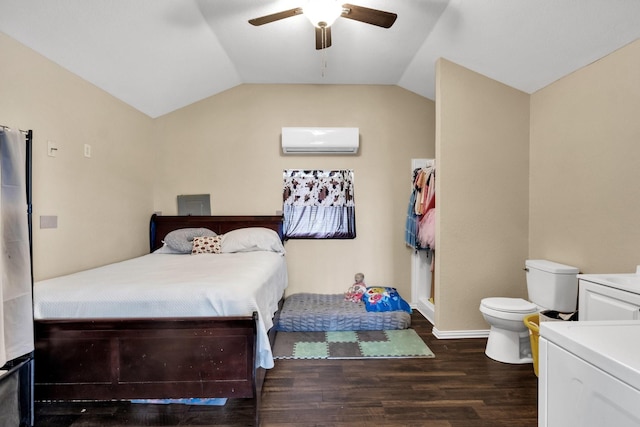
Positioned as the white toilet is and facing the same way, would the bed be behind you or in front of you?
in front

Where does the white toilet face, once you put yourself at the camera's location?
facing the viewer and to the left of the viewer

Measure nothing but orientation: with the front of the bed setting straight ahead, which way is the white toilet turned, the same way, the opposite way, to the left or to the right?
to the right

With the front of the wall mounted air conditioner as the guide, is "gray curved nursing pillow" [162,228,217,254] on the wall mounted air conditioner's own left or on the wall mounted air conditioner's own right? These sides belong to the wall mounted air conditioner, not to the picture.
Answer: on the wall mounted air conditioner's own right

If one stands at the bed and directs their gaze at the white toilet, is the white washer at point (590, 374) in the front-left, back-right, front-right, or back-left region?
front-right

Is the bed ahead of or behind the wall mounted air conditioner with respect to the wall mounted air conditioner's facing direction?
ahead

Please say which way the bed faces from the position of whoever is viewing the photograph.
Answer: facing the viewer

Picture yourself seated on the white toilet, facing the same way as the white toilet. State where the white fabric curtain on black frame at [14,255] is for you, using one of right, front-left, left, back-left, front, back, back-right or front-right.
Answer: front

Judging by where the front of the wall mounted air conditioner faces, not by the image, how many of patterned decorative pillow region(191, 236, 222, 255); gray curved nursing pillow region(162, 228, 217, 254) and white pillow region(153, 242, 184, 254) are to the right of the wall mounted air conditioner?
3

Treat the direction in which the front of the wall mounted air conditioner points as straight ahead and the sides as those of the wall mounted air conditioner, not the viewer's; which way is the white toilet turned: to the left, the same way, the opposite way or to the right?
to the right

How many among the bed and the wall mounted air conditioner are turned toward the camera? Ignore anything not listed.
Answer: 2

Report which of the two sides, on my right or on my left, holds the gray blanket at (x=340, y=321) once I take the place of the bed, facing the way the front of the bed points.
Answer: on my left

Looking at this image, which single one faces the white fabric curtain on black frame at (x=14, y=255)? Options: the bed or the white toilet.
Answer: the white toilet
